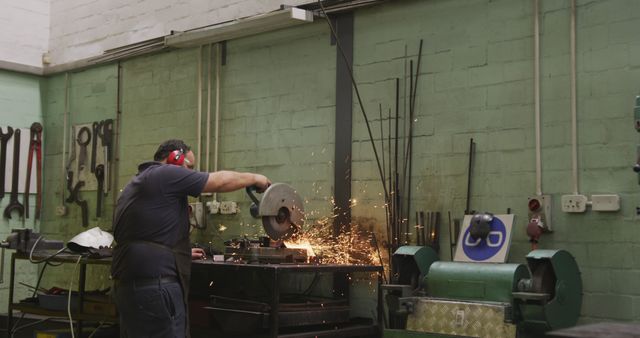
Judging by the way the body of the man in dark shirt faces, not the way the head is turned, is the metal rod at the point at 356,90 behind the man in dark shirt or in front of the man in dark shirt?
in front

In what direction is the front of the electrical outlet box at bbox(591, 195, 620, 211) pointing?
toward the camera

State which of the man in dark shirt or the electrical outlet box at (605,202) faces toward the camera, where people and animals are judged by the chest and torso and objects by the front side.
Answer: the electrical outlet box

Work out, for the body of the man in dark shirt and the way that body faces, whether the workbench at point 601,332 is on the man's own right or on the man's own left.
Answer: on the man's own right

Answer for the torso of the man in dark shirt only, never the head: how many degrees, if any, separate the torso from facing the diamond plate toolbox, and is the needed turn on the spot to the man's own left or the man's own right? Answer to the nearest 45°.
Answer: approximately 45° to the man's own right

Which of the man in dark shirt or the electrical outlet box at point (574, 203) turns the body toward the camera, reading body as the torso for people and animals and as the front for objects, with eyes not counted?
the electrical outlet box

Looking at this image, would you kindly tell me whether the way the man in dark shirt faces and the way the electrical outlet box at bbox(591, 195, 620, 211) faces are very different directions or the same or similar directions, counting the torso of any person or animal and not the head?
very different directions

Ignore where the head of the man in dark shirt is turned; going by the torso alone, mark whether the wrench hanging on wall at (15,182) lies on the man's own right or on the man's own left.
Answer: on the man's own left

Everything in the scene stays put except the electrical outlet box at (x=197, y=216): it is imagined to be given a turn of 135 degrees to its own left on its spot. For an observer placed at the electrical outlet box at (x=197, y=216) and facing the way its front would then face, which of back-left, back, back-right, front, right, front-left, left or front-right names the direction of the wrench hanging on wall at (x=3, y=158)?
back-left

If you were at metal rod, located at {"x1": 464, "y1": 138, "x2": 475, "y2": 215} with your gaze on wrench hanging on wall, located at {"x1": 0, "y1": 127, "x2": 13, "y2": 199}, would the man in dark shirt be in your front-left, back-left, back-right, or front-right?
front-left

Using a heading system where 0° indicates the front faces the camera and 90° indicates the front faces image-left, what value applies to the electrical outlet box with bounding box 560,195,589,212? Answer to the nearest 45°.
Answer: approximately 0°

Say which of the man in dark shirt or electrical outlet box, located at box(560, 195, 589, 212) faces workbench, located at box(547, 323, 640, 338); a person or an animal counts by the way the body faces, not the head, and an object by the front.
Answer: the electrical outlet box

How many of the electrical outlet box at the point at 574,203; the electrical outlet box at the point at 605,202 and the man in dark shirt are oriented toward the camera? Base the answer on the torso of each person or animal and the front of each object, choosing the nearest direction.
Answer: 2

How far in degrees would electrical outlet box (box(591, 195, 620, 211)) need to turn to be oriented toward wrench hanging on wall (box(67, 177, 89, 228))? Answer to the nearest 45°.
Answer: approximately 90° to its right

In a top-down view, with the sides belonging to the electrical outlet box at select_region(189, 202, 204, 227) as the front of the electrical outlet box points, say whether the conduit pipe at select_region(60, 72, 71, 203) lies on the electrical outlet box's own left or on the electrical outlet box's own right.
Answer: on the electrical outlet box's own right

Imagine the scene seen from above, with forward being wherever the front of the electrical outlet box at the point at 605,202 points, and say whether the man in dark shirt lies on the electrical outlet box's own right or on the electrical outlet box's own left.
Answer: on the electrical outlet box's own right

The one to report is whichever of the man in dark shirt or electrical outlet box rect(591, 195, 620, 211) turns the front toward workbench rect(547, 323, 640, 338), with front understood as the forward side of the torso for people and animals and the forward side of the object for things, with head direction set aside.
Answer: the electrical outlet box

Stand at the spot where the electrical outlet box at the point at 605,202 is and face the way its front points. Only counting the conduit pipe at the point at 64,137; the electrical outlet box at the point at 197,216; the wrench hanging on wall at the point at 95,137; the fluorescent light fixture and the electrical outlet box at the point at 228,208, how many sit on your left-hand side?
0
